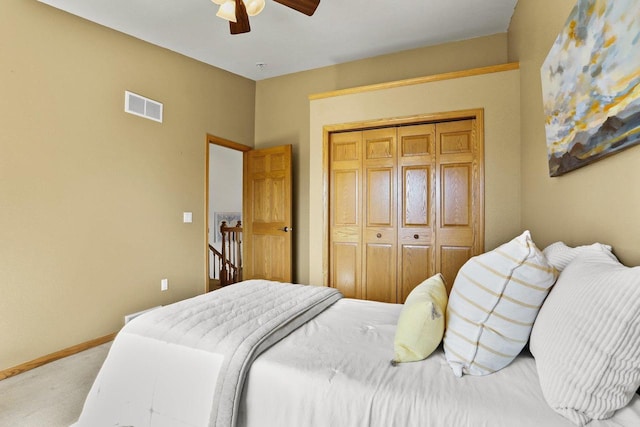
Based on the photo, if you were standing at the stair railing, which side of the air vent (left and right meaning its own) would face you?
left

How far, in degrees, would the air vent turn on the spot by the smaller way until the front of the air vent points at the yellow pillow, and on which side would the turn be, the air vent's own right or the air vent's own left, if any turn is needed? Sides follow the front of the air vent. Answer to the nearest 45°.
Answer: approximately 45° to the air vent's own right

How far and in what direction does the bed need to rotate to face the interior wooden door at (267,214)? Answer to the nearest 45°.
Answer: approximately 45° to its right

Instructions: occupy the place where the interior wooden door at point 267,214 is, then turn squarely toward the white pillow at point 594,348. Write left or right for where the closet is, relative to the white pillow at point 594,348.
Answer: left

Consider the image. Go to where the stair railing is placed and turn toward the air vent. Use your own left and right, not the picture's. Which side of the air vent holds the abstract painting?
left

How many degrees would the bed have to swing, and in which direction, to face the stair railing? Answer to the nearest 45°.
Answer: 0° — it already faces it

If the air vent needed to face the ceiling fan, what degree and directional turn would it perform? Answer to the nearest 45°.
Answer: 0° — it already faces it

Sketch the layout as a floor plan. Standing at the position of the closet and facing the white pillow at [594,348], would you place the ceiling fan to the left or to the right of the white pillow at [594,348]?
right

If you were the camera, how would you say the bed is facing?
facing away from the viewer and to the left of the viewer

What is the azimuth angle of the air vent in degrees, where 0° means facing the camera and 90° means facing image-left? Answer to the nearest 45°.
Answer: approximately 315°
